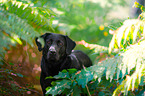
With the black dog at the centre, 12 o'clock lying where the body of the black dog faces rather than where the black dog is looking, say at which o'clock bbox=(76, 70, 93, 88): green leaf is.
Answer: The green leaf is roughly at 10 o'clock from the black dog.

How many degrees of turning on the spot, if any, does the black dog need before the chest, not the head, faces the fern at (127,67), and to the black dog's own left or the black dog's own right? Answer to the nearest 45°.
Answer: approximately 90° to the black dog's own left
